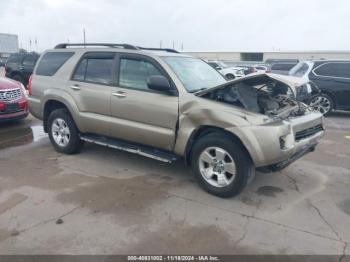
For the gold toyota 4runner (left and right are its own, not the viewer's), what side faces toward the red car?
back

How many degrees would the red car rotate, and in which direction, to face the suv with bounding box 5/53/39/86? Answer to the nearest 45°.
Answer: approximately 135° to its left

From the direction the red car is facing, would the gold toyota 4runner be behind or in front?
in front

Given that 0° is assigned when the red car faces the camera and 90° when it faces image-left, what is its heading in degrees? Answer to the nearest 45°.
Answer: approximately 315°

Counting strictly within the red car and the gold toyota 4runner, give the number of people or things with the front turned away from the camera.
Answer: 0

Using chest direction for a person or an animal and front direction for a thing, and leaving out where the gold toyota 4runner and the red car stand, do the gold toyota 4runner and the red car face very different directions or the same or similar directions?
same or similar directions

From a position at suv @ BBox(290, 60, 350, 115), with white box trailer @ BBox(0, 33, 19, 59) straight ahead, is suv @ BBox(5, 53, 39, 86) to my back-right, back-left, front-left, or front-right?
front-left

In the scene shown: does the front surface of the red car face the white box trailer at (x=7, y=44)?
no

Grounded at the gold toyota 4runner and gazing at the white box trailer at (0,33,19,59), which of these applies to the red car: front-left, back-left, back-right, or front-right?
front-left

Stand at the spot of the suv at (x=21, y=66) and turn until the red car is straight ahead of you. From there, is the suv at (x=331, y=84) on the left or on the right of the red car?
left

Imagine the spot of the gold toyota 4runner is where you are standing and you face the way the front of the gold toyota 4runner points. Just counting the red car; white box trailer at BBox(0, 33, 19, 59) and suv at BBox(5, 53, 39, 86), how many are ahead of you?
0

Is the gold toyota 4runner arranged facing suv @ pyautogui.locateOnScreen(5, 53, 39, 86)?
no

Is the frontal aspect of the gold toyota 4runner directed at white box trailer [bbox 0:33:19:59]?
no

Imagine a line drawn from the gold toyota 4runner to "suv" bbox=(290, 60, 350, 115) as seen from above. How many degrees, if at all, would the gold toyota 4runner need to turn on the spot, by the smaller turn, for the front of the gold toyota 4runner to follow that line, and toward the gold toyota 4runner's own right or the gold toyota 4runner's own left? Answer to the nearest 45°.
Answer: approximately 90° to the gold toyota 4runner's own left

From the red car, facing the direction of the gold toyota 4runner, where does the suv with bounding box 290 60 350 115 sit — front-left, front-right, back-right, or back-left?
front-left

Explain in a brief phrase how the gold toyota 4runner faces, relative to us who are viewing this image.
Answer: facing the viewer and to the right of the viewer
